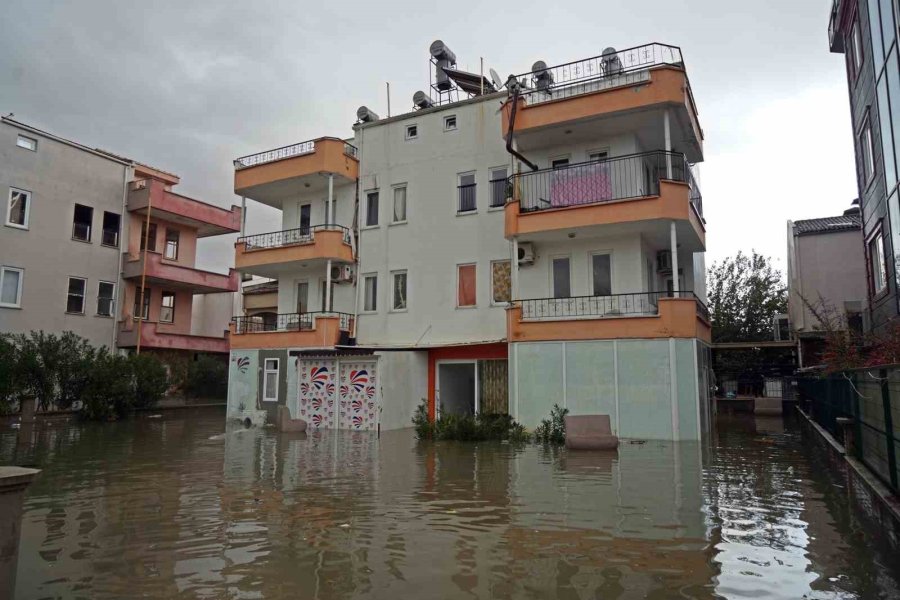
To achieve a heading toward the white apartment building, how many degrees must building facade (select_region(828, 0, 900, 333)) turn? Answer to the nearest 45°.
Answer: approximately 45° to its right

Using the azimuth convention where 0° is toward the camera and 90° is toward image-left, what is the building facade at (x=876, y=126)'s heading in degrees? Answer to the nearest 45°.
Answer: approximately 45°

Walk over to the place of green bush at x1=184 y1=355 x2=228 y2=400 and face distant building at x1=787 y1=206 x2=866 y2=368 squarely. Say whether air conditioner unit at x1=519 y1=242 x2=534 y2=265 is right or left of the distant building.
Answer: right

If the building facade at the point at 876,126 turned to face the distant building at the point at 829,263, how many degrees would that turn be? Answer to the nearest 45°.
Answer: approximately 135° to its right

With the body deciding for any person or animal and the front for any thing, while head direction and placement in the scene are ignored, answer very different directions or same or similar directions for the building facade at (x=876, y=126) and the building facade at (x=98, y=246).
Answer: very different directions
